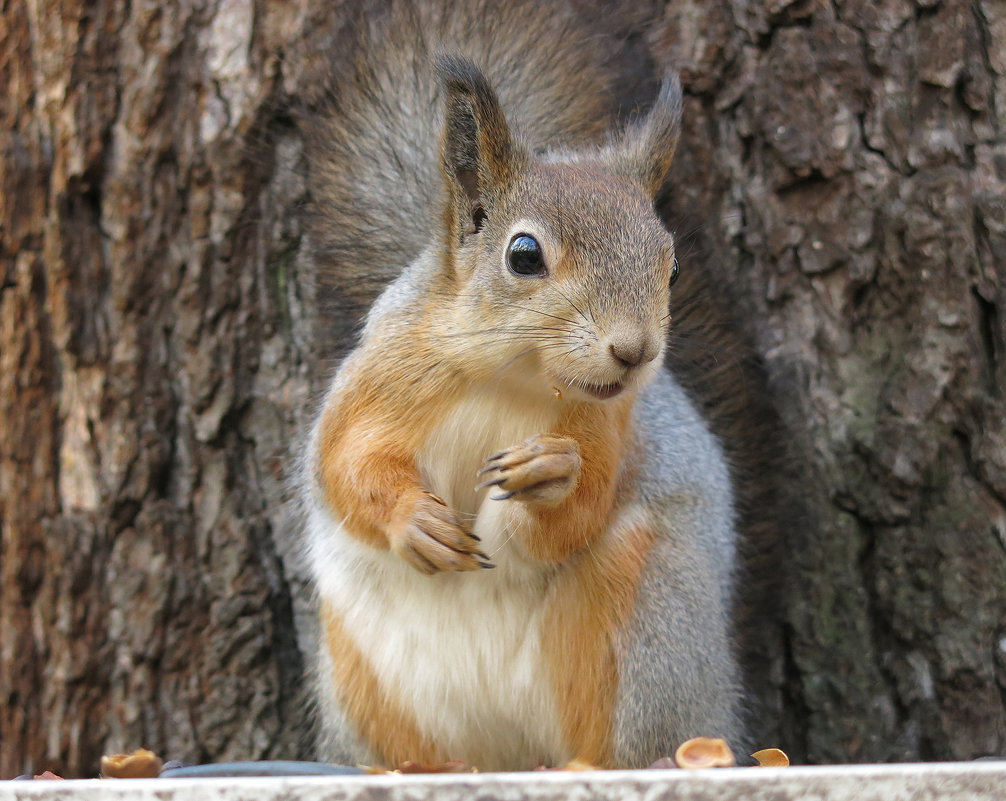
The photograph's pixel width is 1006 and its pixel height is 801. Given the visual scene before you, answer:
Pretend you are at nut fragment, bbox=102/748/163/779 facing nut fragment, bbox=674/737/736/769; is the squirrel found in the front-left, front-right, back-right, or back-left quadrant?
front-left

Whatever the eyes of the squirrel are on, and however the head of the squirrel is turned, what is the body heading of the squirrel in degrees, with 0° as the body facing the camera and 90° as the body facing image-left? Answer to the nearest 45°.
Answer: approximately 0°
